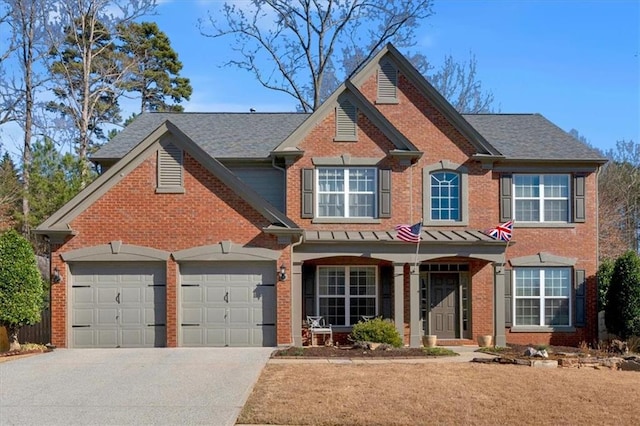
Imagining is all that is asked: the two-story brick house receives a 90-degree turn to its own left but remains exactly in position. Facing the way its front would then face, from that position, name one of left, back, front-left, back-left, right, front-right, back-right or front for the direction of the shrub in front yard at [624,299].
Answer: front

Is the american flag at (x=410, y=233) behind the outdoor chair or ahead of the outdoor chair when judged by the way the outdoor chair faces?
ahead

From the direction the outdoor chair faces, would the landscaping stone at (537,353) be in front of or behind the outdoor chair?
in front

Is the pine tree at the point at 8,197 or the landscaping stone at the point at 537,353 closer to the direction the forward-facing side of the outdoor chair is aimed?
the landscaping stone

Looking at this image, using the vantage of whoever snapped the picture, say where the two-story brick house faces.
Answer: facing the viewer

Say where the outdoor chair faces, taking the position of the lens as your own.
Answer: facing the viewer and to the right of the viewer
